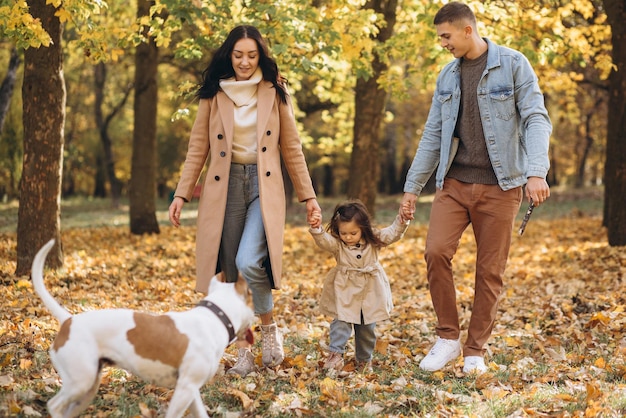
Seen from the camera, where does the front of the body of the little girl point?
toward the camera

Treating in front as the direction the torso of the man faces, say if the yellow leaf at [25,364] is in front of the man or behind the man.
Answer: in front

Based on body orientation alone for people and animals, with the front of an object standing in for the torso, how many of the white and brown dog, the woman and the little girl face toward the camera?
2

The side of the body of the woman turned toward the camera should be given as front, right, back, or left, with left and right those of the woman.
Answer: front

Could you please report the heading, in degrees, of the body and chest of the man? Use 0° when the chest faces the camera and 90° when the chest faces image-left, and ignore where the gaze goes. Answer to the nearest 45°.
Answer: approximately 45°

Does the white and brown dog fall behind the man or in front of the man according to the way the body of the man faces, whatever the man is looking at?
in front

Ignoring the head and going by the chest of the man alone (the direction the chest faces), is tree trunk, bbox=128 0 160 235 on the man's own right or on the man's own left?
on the man's own right

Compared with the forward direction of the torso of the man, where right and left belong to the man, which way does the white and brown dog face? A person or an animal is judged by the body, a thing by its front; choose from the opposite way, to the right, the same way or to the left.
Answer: the opposite way

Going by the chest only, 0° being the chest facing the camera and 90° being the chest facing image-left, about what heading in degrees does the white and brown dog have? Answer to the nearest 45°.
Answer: approximately 270°

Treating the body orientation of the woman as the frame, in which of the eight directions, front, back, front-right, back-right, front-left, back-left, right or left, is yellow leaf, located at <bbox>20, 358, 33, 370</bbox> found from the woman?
right

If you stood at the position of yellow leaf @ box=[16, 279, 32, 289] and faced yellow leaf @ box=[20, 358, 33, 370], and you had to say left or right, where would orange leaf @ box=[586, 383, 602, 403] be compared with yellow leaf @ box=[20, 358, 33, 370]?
left

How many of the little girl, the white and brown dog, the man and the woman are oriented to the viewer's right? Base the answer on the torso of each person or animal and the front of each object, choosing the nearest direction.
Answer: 1
